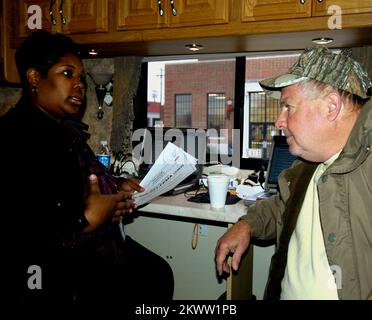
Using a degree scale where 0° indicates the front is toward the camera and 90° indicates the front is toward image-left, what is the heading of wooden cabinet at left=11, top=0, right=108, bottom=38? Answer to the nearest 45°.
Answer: approximately 0°

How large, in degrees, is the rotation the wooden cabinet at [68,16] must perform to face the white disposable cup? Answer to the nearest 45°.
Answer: approximately 45° to its left

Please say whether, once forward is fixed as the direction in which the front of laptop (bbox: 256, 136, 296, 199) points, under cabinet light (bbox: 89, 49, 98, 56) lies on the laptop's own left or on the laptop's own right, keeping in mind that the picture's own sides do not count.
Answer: on the laptop's own right

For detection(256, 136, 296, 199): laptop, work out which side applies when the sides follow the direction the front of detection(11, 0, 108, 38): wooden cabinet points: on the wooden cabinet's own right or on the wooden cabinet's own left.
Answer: on the wooden cabinet's own left

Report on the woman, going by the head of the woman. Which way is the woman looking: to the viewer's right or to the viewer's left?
to the viewer's right

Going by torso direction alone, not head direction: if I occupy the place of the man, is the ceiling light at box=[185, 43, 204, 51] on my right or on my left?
on my right

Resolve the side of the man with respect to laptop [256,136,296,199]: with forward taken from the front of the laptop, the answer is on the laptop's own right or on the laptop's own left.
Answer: on the laptop's own left
